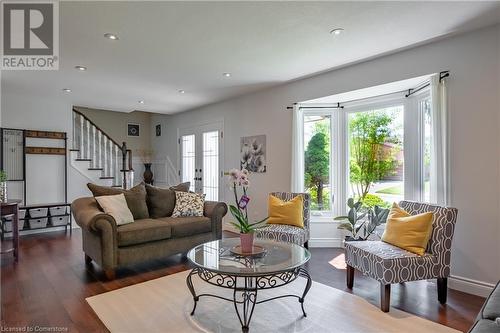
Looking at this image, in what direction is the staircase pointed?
to the viewer's right

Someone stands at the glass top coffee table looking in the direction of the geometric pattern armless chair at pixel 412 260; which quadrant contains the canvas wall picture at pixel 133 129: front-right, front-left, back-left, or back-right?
back-left

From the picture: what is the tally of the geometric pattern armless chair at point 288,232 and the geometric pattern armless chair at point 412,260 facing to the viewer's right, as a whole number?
0

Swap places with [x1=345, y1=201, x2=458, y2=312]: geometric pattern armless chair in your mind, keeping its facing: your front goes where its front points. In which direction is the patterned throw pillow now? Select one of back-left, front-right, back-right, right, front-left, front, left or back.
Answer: front-right

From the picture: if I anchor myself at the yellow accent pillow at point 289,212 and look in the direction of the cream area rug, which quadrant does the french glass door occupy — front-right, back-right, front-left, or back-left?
back-right

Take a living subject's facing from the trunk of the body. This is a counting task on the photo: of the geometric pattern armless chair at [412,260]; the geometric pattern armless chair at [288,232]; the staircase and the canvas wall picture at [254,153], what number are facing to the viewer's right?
1

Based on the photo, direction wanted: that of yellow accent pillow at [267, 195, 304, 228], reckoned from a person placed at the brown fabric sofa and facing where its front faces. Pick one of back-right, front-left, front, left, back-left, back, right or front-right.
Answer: front-left

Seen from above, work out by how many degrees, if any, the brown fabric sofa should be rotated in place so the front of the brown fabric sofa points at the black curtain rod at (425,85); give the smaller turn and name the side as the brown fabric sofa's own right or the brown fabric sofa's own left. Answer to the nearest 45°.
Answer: approximately 45° to the brown fabric sofa's own left

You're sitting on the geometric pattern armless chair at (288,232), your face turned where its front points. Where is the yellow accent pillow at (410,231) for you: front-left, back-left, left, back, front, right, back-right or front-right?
left

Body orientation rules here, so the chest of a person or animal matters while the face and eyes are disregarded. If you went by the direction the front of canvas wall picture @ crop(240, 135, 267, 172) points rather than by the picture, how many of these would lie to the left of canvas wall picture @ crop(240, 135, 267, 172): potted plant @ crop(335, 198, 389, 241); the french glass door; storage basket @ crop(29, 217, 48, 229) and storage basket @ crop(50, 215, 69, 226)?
1

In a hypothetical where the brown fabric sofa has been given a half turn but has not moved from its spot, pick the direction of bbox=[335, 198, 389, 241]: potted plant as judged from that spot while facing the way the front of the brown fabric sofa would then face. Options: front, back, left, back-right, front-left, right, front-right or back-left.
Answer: back-right

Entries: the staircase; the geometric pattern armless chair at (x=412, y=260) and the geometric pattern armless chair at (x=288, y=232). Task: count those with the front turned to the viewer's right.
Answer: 1

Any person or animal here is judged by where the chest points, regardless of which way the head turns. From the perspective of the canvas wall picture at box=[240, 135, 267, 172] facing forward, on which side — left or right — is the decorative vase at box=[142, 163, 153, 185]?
on its right

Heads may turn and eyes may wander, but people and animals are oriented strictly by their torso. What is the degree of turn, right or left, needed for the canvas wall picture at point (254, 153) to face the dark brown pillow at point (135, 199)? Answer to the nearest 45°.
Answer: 0° — it already faces it

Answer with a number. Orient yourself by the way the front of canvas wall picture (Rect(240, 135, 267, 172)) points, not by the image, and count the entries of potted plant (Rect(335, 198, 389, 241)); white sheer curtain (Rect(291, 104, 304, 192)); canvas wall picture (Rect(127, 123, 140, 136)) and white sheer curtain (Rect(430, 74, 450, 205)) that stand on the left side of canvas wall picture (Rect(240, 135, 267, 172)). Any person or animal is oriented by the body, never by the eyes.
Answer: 3

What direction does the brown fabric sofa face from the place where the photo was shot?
facing the viewer and to the right of the viewer

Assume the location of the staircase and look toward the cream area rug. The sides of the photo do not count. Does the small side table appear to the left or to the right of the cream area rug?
right

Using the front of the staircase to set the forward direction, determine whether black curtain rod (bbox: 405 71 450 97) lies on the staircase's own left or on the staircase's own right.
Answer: on the staircase's own right
